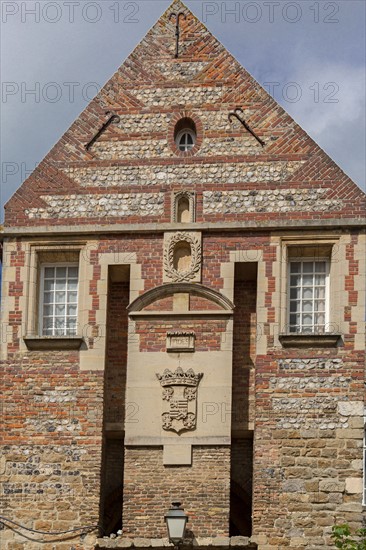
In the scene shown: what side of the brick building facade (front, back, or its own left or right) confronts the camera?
front
